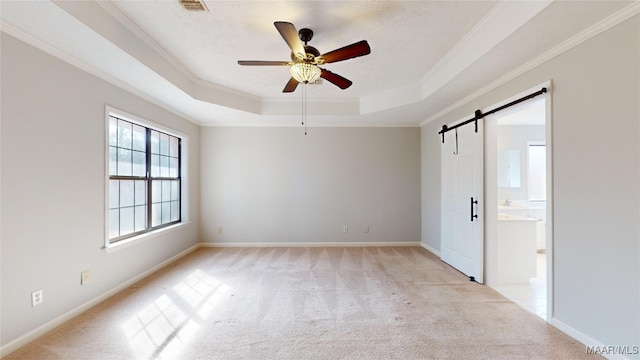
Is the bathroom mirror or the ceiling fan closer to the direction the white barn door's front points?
the ceiling fan

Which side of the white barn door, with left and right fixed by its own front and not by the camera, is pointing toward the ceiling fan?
front

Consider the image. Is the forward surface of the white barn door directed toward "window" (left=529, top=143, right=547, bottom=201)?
no

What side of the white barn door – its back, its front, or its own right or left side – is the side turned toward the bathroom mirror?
back

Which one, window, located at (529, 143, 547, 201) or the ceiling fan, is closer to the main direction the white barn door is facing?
the ceiling fan

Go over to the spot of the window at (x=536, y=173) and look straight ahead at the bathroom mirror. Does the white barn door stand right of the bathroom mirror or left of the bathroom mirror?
left

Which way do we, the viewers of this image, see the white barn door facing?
facing the viewer and to the left of the viewer
